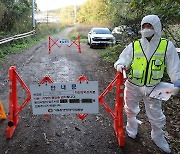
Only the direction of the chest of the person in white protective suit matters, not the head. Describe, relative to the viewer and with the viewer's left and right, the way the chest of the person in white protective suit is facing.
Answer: facing the viewer

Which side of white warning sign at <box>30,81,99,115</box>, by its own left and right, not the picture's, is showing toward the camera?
front

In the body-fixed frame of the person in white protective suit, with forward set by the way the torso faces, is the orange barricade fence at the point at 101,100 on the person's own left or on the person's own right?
on the person's own right

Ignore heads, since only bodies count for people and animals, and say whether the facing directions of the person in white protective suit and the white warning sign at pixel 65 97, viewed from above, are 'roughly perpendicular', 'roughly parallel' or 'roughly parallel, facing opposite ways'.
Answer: roughly parallel

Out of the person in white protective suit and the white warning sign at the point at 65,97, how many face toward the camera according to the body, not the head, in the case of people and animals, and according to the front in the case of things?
2

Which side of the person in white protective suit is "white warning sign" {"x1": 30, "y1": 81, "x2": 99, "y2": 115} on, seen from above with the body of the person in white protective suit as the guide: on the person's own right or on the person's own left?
on the person's own right

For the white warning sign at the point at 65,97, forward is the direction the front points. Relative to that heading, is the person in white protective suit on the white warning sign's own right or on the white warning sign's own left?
on the white warning sign's own left
